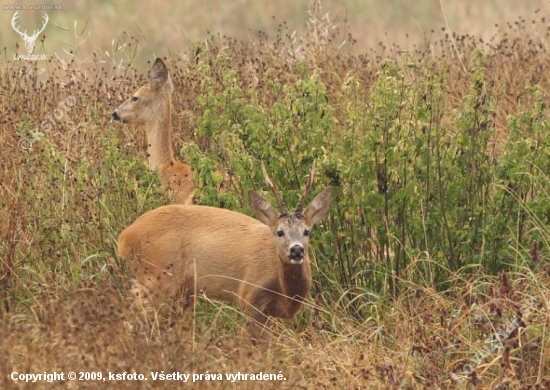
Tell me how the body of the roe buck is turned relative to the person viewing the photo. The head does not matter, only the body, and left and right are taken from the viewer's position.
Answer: facing the viewer and to the right of the viewer

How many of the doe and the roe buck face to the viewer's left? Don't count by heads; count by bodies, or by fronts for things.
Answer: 1

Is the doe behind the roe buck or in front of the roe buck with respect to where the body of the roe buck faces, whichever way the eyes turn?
behind

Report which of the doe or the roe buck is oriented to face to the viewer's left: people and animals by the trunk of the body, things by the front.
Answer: the doe

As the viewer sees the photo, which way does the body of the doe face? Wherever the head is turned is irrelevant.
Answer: to the viewer's left

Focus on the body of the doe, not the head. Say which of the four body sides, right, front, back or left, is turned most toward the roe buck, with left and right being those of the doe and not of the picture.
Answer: left
